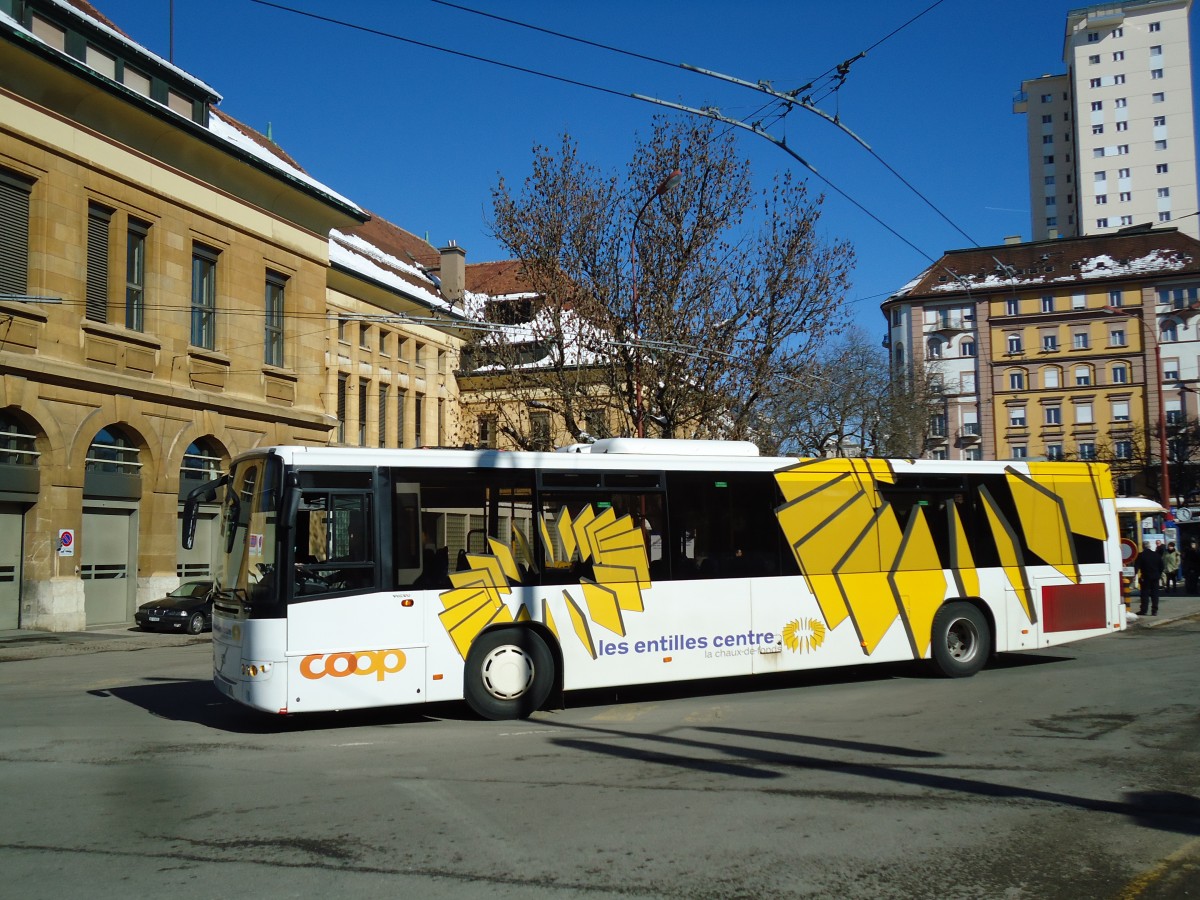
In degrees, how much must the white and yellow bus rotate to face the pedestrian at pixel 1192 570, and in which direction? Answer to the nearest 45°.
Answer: approximately 180°

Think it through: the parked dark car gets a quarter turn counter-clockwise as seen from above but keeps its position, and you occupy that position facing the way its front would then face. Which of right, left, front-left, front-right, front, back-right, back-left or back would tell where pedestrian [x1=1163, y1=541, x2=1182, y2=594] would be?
front-left

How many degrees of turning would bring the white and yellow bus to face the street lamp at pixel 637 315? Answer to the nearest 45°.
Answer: approximately 135° to its right

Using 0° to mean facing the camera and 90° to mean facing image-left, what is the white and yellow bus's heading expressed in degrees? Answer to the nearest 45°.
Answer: approximately 45°

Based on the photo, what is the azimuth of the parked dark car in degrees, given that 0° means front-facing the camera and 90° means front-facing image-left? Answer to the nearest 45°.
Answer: approximately 45°

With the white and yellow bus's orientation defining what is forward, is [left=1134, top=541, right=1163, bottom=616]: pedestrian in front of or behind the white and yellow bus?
behind

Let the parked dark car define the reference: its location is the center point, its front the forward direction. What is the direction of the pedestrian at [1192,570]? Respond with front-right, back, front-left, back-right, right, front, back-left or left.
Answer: back-left

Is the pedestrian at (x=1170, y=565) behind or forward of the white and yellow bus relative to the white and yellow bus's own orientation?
behind
